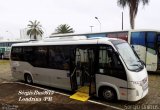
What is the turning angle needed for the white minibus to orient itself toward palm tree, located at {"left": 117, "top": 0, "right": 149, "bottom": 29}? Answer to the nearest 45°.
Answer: approximately 135° to its left

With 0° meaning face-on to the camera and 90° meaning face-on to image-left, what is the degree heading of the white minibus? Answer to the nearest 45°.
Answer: approximately 315°
